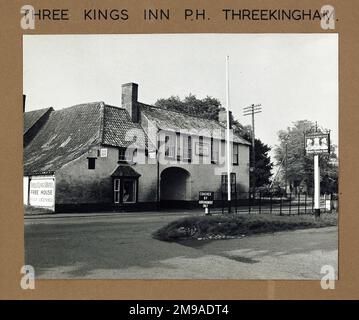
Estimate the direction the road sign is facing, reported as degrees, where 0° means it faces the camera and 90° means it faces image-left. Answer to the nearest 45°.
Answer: approximately 0°
